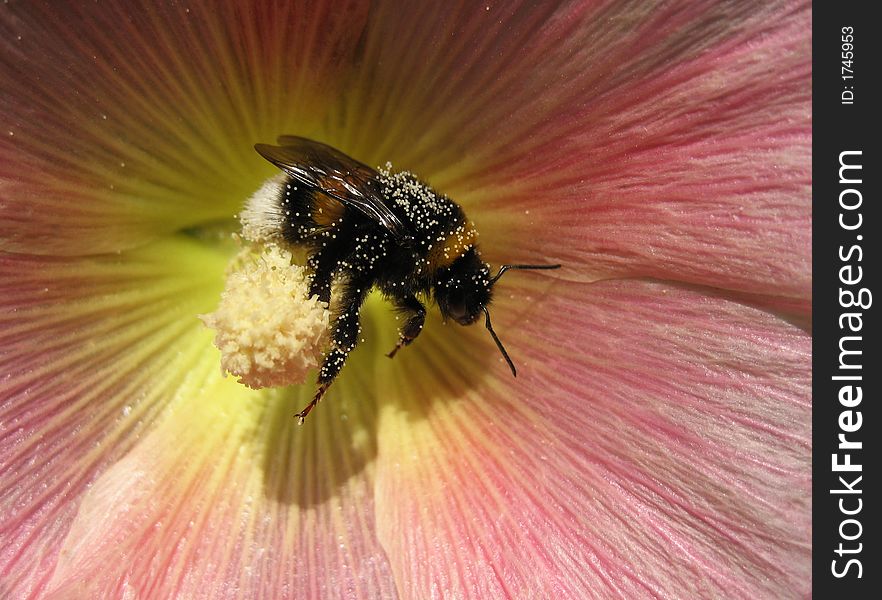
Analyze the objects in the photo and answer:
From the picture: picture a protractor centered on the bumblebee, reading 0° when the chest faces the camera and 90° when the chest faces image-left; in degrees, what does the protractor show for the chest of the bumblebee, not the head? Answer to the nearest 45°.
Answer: approximately 270°
